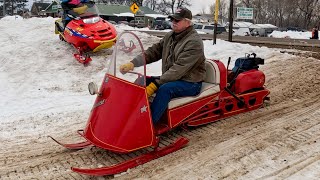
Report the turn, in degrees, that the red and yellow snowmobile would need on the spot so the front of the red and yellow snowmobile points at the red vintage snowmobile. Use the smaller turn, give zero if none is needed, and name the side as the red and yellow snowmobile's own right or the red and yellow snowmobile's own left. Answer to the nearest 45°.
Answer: approximately 45° to the red and yellow snowmobile's own right

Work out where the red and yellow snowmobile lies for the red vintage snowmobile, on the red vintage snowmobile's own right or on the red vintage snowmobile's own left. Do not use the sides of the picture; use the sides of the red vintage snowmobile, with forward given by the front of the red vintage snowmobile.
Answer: on the red vintage snowmobile's own right

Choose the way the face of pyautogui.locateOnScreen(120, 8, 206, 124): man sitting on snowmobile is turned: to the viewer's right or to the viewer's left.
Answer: to the viewer's left

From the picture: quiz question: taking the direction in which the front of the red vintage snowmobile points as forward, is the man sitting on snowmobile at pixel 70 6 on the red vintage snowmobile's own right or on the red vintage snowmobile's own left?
on the red vintage snowmobile's own right

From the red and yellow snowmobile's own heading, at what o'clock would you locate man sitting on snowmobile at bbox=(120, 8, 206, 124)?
The man sitting on snowmobile is roughly at 1 o'clock from the red and yellow snowmobile.

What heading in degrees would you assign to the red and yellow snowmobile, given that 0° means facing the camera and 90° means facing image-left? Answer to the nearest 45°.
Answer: approximately 315°

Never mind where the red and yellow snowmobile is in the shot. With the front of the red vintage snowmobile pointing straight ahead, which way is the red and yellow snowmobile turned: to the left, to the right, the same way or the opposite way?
to the left
